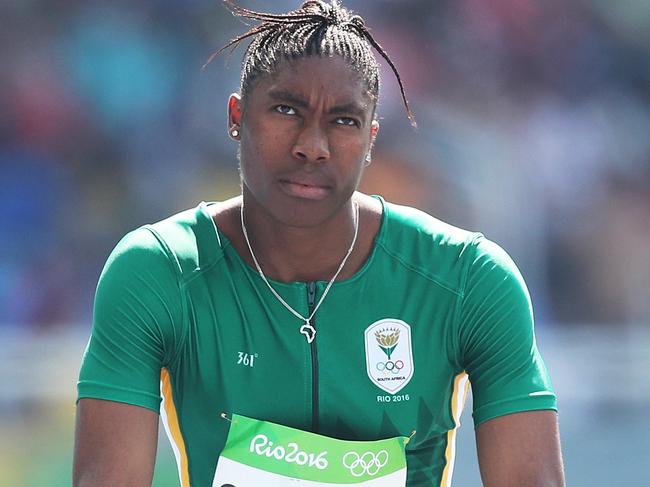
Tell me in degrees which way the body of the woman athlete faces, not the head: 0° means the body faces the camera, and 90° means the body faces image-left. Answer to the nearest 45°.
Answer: approximately 0°
